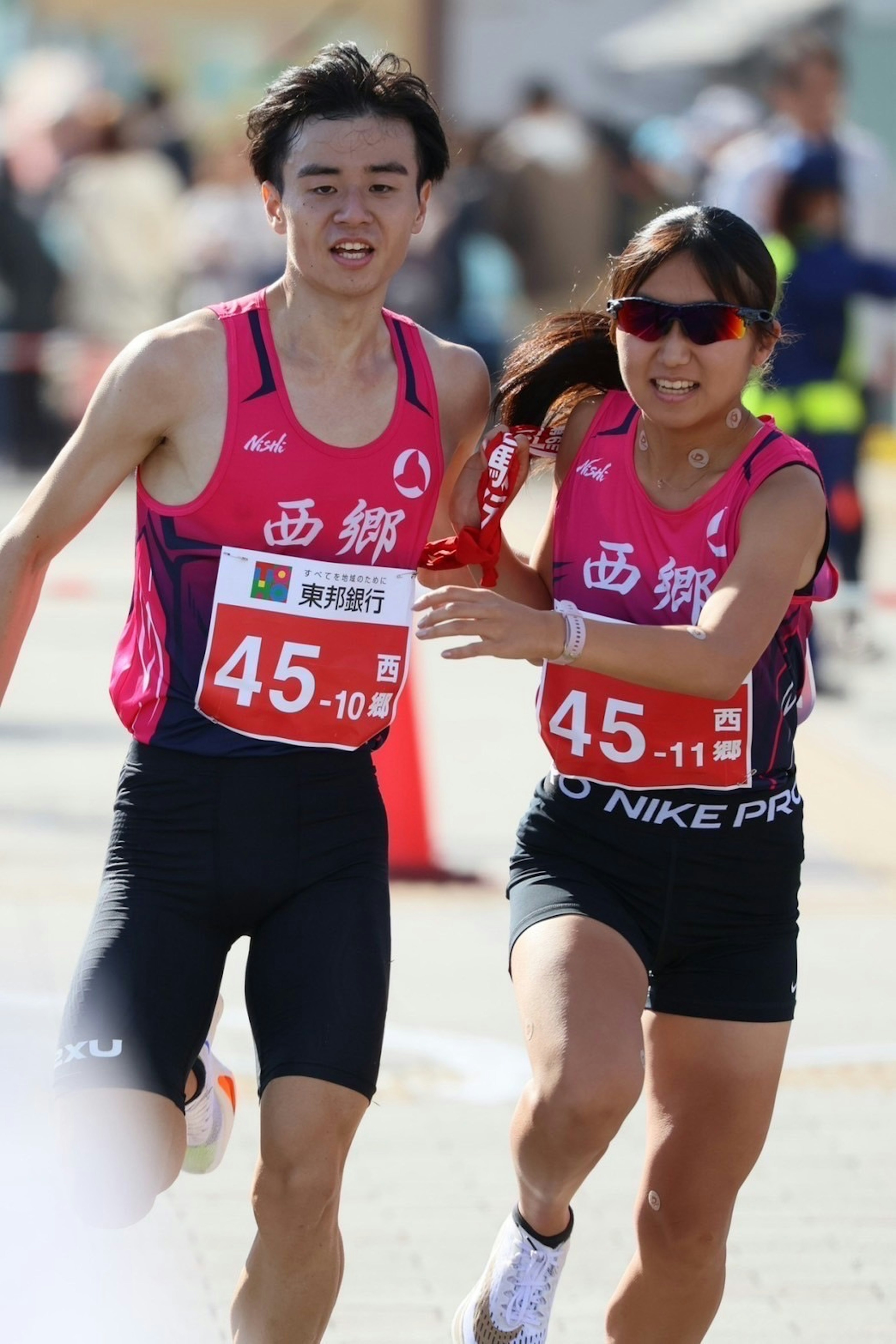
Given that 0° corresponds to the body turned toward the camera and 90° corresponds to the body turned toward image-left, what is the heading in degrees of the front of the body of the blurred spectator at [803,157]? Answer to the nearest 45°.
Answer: approximately 0°

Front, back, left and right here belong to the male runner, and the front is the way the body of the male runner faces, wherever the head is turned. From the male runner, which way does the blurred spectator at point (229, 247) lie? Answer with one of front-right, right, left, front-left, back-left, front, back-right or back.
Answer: back

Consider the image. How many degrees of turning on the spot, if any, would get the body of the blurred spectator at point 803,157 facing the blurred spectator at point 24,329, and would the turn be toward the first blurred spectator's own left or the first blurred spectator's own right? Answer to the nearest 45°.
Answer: approximately 135° to the first blurred spectator's own right

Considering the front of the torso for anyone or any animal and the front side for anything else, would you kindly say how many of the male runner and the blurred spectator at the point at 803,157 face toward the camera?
2

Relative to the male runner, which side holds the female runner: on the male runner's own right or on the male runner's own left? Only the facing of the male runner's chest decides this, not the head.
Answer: on the male runner's own left

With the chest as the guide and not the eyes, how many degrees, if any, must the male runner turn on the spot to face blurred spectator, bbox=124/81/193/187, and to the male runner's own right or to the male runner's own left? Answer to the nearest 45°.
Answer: approximately 180°

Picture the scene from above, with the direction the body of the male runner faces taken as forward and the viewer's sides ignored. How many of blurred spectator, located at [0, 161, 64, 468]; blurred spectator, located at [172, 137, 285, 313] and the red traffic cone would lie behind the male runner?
3

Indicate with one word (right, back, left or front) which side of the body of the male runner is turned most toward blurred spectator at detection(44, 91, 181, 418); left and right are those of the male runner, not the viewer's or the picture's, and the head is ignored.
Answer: back
